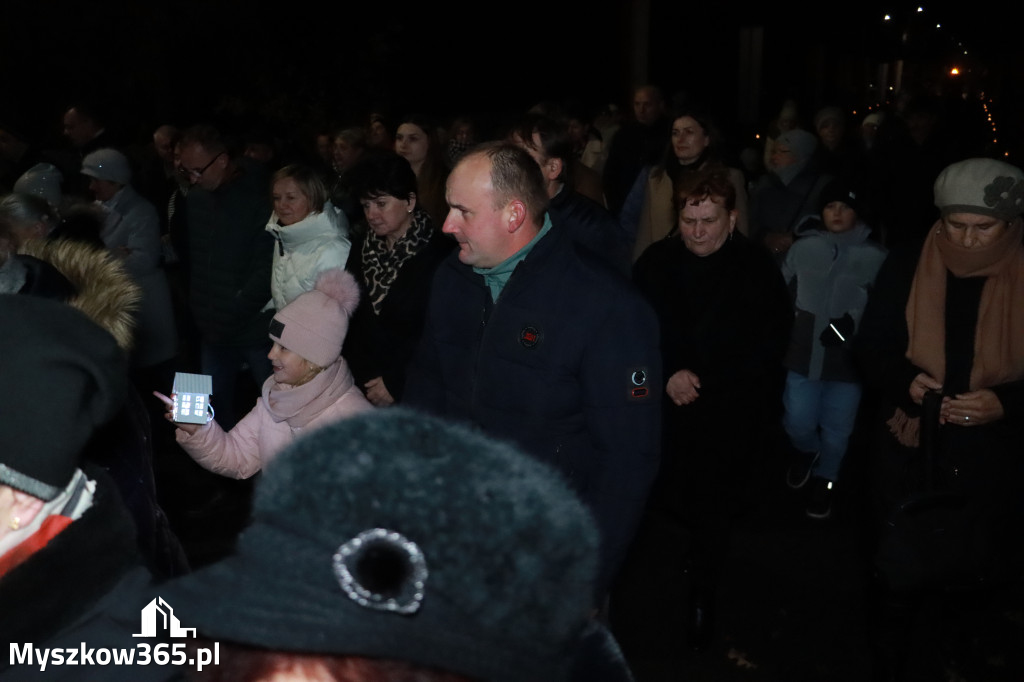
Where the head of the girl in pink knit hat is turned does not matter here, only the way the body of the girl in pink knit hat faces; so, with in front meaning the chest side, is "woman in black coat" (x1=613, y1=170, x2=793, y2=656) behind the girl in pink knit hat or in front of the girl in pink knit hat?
behind

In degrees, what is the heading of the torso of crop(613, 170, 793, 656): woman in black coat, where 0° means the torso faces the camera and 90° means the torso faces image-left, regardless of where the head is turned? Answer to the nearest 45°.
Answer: approximately 45°

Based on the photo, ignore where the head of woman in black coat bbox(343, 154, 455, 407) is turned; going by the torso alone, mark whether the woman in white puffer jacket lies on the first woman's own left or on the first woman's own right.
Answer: on the first woman's own right

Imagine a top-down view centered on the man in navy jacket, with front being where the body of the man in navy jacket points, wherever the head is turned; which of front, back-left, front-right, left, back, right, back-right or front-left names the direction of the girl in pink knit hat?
right

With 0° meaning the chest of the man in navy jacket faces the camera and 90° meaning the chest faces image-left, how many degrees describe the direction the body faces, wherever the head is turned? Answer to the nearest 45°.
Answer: approximately 45°

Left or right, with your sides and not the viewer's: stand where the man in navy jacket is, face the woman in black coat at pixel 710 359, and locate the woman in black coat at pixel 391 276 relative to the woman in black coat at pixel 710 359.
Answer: left

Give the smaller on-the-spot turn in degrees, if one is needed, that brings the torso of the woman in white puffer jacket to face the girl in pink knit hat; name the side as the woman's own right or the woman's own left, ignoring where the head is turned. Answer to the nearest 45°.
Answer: approximately 45° to the woman's own left

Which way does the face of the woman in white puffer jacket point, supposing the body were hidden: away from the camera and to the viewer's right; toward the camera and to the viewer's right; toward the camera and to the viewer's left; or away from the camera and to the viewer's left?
toward the camera and to the viewer's left

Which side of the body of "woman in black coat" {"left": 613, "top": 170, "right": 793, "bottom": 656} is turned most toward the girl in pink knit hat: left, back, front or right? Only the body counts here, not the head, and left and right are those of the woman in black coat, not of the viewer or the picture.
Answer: front

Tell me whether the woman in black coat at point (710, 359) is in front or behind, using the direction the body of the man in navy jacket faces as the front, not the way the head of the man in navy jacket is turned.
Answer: behind

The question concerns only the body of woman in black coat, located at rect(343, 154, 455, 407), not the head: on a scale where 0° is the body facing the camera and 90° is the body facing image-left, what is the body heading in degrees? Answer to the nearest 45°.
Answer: approximately 45°

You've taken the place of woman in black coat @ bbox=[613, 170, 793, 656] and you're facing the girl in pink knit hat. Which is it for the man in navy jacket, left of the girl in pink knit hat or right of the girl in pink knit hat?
left

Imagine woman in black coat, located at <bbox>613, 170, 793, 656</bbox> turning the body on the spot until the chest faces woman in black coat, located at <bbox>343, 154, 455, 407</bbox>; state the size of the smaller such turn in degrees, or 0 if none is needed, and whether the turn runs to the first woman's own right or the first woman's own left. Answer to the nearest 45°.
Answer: approximately 45° to the first woman's own right

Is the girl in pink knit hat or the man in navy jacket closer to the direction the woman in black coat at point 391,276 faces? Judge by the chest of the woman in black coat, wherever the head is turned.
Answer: the girl in pink knit hat
